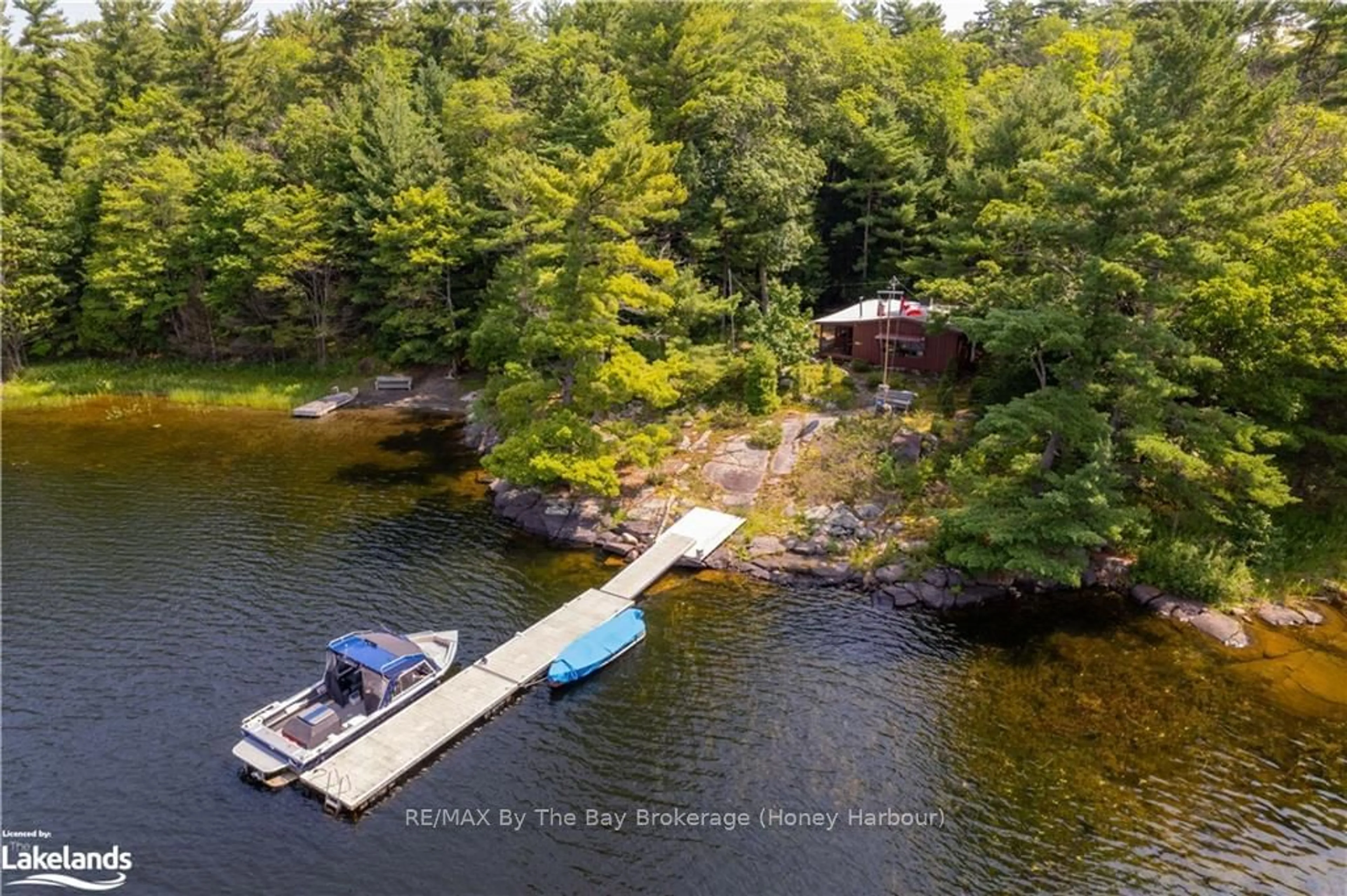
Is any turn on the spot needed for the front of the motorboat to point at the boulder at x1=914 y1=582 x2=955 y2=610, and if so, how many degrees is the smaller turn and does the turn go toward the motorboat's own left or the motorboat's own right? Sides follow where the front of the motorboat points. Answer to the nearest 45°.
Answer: approximately 45° to the motorboat's own right

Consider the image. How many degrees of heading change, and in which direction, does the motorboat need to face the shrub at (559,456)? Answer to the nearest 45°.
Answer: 0° — it already faces it

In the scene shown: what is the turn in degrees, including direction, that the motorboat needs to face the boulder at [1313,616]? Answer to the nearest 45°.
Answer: approximately 45° to its right

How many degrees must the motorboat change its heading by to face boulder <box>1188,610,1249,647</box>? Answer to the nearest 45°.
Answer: approximately 45° to its right

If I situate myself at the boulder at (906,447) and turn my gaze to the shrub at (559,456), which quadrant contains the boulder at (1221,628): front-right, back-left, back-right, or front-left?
back-left

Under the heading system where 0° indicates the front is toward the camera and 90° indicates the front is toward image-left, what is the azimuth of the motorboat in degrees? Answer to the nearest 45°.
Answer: approximately 225°
